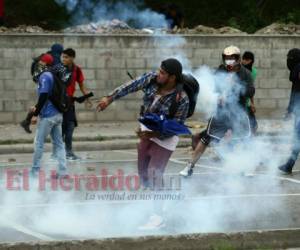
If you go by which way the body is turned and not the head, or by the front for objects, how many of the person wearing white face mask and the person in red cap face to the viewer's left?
1

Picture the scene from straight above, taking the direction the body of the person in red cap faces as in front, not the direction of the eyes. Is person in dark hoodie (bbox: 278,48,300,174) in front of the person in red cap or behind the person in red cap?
behind

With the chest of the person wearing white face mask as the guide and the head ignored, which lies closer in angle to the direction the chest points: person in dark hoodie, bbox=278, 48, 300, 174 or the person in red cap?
the person in red cap

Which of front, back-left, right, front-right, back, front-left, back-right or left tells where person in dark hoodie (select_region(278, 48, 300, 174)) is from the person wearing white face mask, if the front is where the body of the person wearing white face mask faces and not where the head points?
back-left

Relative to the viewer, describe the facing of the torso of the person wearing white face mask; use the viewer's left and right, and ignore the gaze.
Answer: facing the viewer

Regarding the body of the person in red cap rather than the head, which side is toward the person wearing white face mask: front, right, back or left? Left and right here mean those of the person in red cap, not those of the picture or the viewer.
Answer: back
